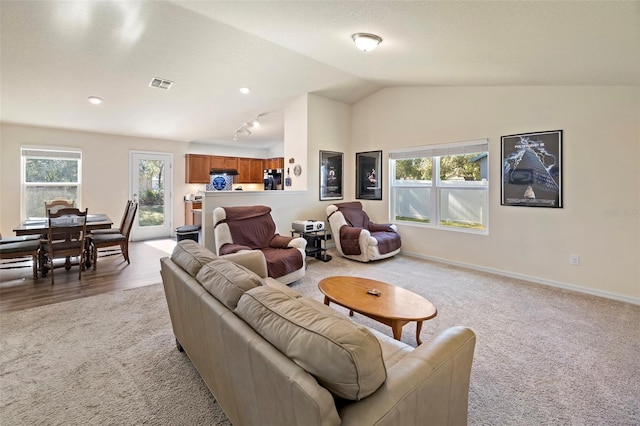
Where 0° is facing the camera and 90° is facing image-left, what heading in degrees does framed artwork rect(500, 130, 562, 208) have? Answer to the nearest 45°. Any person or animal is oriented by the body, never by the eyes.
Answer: approximately 45°

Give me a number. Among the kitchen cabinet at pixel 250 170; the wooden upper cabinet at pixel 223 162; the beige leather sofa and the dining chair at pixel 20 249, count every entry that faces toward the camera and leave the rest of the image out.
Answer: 2

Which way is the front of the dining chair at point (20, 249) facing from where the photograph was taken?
facing to the right of the viewer

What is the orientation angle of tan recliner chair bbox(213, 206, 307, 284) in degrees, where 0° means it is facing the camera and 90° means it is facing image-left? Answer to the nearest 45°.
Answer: approximately 315°

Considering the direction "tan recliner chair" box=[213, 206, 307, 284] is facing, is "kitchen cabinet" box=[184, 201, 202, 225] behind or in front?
behind
